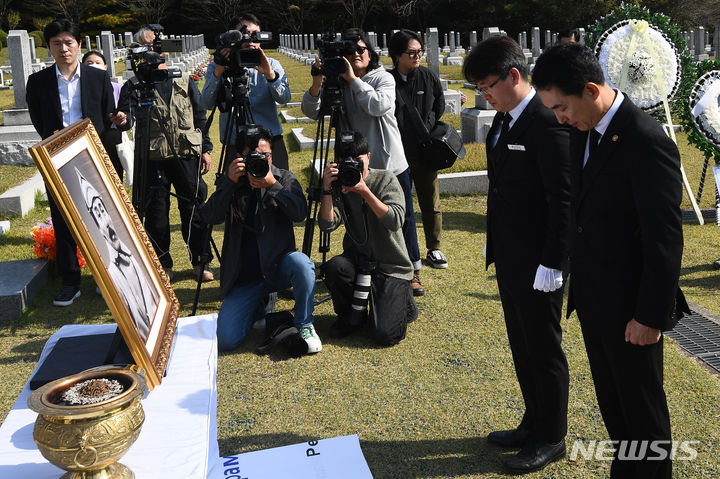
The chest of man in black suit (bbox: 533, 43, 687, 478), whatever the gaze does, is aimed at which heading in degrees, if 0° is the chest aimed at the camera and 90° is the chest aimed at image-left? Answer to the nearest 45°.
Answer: approximately 45°

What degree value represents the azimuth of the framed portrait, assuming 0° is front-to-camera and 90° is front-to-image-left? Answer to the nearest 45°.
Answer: approximately 315°

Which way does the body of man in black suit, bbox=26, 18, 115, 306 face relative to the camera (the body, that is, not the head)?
toward the camera

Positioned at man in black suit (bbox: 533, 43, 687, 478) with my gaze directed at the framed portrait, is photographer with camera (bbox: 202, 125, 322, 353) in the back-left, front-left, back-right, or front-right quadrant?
front-right

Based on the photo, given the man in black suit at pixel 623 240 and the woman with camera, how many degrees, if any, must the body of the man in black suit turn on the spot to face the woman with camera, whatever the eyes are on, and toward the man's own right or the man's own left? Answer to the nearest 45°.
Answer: approximately 90° to the man's own right

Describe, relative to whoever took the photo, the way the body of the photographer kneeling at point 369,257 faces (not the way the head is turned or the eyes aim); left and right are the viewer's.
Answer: facing the viewer and to the left of the viewer

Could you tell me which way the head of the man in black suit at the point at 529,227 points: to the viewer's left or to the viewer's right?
to the viewer's left

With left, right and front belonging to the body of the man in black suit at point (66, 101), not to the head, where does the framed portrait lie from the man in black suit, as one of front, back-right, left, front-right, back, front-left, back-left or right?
front

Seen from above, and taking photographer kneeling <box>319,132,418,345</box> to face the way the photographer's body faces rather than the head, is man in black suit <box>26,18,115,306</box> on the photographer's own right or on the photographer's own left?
on the photographer's own right

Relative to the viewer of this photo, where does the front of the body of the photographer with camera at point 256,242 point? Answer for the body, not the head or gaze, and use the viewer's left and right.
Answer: facing the viewer

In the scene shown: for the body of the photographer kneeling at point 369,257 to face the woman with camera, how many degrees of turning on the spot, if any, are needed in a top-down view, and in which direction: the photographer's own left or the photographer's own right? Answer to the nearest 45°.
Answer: approximately 135° to the photographer's own right

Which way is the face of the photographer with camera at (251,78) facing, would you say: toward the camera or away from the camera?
toward the camera

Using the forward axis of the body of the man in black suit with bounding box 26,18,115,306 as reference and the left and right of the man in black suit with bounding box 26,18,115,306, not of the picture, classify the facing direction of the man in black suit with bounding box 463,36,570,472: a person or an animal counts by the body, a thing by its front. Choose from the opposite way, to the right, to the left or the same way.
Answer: to the right

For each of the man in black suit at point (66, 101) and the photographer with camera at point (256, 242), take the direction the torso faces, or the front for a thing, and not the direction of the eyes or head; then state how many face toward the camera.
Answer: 2

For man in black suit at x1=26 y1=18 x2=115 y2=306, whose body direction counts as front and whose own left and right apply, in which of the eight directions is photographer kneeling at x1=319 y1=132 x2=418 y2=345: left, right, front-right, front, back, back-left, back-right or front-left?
front-left
